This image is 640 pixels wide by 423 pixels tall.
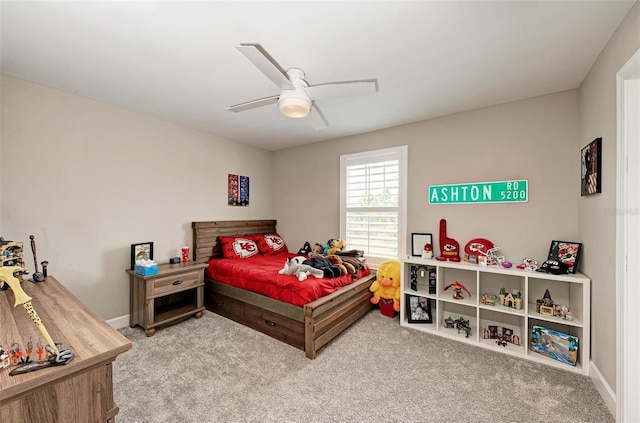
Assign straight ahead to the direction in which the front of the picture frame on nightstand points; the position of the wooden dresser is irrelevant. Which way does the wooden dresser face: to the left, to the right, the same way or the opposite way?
to the left

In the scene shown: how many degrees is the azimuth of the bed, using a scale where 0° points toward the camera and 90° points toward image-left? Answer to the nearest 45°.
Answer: approximately 315°

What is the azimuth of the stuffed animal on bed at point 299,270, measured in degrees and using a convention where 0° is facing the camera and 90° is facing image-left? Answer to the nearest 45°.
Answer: approximately 45°

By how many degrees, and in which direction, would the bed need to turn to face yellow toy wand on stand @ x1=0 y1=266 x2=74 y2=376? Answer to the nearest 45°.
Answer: approximately 90° to its right

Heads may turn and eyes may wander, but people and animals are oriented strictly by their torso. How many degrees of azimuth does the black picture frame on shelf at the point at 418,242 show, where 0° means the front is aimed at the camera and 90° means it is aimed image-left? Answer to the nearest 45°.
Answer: approximately 0°

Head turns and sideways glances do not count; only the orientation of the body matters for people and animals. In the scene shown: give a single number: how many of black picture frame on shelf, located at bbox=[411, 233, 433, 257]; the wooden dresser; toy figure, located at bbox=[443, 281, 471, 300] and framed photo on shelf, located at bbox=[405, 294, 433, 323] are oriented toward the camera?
3

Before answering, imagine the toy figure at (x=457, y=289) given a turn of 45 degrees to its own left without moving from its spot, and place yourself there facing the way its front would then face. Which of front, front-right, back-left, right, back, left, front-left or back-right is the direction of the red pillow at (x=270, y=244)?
back-right

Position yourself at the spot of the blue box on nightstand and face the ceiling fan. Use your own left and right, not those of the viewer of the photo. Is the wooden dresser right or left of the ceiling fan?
right
